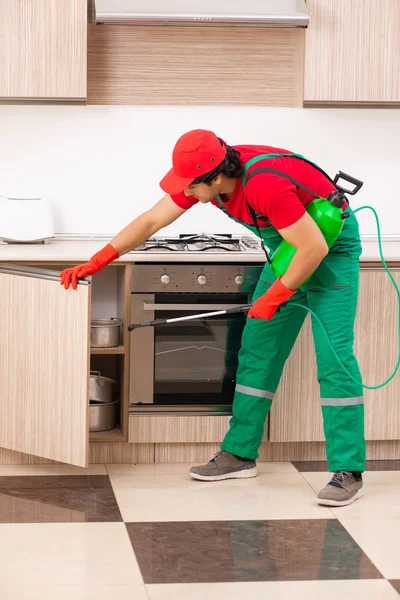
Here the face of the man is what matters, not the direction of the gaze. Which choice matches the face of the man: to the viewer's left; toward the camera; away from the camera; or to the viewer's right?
to the viewer's left

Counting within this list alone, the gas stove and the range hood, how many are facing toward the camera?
2

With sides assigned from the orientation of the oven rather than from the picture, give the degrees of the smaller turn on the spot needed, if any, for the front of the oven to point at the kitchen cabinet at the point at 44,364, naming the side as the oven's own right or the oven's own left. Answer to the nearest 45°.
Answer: approximately 45° to the oven's own right

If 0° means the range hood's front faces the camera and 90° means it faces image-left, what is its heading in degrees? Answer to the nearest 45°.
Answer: approximately 0°

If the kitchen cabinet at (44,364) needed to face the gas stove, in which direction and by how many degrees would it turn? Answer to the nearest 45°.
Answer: approximately 135° to its left

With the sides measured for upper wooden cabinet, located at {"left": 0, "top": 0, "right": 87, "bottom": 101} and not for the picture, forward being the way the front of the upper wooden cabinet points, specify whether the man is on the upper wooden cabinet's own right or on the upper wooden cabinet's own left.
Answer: on the upper wooden cabinet's own left
